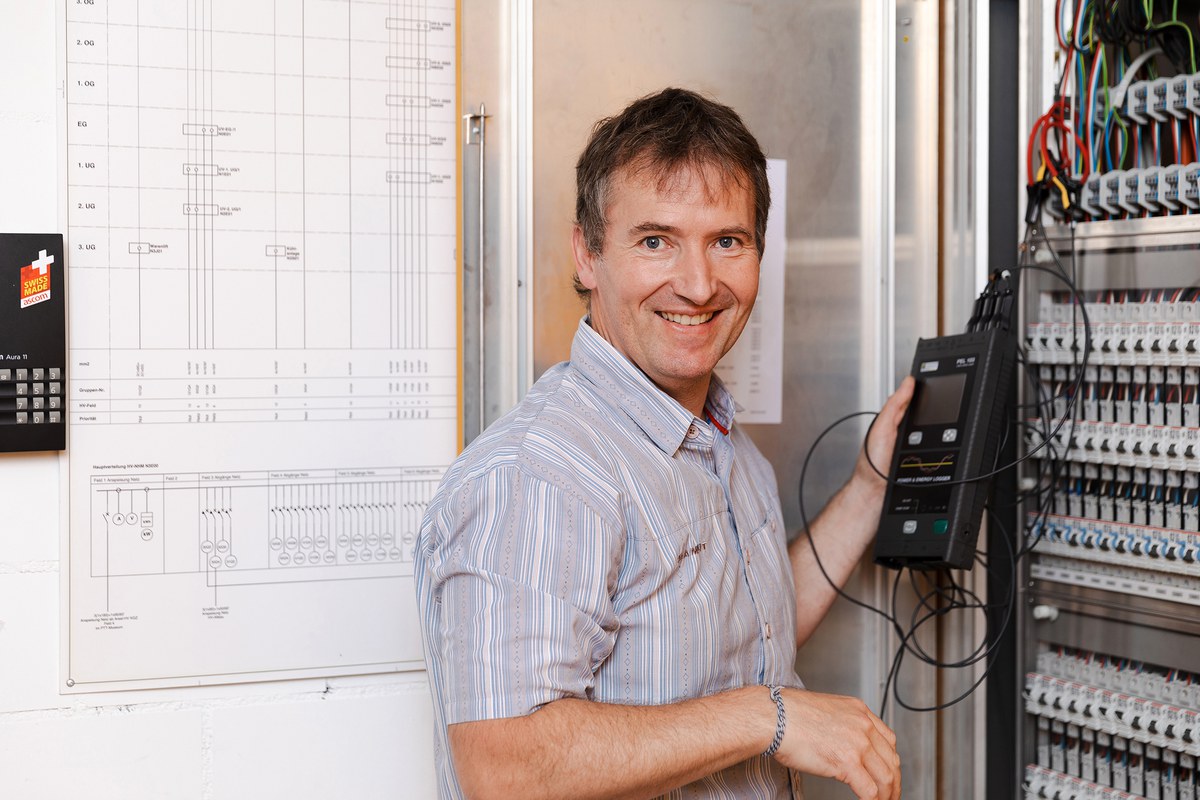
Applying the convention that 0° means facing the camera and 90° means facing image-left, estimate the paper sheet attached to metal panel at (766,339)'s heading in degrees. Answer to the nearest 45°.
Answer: approximately 0°

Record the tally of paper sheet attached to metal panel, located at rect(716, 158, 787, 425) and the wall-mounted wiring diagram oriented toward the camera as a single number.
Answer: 2

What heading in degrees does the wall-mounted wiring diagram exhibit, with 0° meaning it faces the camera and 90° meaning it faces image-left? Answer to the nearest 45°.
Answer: approximately 0°

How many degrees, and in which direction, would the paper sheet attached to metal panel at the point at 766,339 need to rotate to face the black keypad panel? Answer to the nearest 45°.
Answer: approximately 45° to its right

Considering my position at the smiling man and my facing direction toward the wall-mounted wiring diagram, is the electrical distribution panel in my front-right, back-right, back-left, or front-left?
back-right

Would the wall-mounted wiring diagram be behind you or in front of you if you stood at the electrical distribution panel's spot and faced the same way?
in front

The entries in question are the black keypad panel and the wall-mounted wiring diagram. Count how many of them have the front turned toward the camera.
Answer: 2
